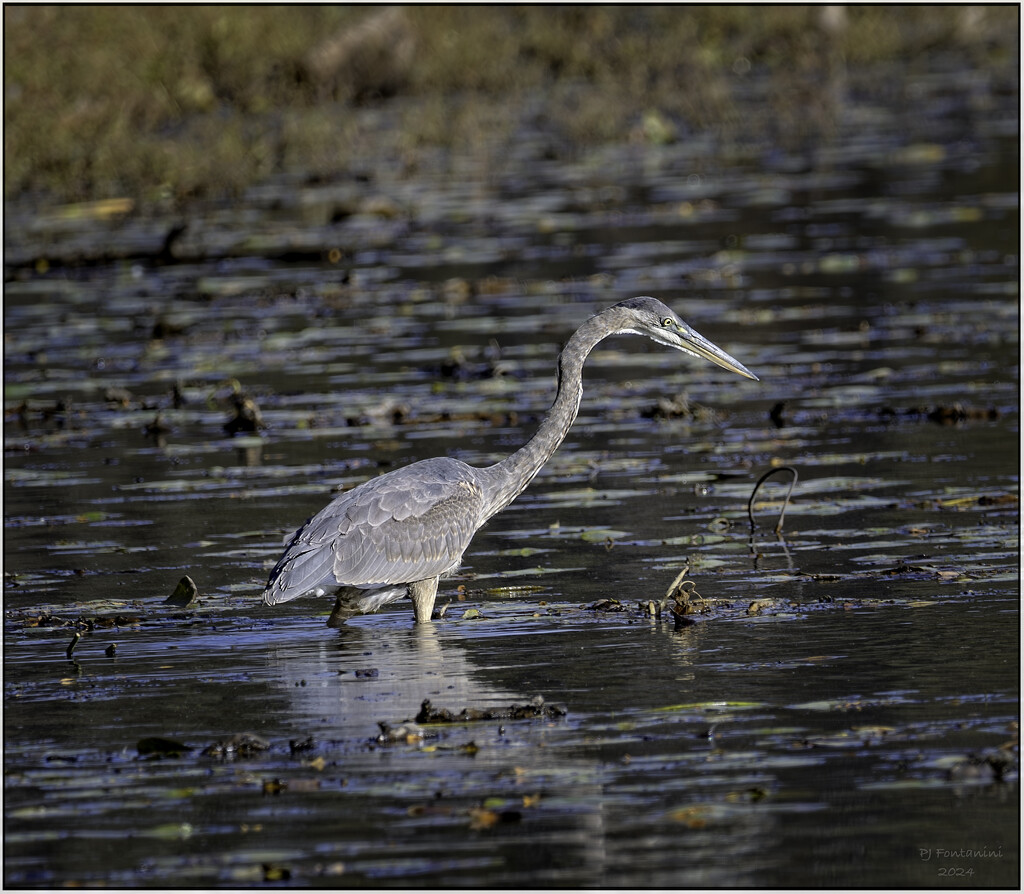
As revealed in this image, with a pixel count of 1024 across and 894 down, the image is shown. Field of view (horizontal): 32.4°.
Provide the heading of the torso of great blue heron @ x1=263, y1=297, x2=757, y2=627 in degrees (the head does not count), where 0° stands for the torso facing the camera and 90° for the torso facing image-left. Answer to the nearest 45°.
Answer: approximately 270°
